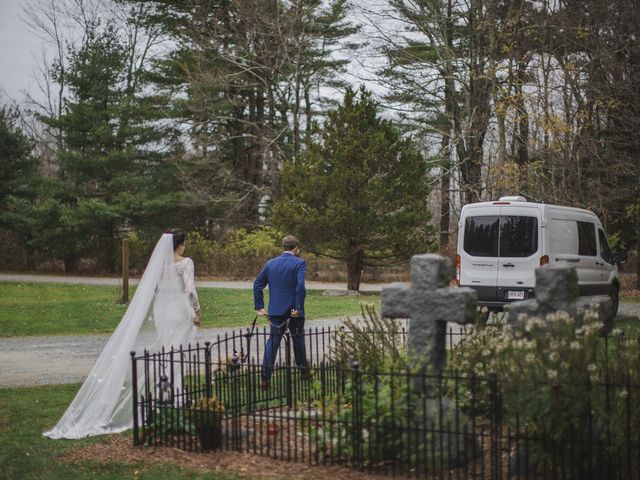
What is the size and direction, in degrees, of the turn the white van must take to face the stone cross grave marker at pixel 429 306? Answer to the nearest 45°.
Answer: approximately 135° to its right

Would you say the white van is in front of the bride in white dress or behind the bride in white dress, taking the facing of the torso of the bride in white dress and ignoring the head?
in front

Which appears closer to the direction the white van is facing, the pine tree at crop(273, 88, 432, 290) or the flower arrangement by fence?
the pine tree

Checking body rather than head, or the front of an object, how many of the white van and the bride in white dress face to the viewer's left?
0

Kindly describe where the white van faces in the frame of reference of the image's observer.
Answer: facing away from the viewer and to the right of the viewer

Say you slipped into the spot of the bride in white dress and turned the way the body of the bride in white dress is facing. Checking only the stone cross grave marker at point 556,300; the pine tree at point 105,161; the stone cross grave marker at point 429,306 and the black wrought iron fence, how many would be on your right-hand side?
3

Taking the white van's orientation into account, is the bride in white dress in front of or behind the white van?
behind

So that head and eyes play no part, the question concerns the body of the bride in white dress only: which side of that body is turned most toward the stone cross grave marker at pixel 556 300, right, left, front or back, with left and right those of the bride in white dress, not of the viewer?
right

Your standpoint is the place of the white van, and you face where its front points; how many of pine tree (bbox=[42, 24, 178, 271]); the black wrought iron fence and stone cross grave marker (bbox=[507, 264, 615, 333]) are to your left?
1

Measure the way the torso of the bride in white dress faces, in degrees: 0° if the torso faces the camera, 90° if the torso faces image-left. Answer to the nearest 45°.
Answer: approximately 225°

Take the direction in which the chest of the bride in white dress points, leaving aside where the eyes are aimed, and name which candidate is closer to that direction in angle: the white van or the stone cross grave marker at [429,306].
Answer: the white van

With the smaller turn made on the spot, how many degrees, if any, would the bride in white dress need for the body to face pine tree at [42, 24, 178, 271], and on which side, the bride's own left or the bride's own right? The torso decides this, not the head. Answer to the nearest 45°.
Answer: approximately 45° to the bride's own left

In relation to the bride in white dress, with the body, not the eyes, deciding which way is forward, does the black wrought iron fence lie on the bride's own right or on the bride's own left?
on the bride's own right

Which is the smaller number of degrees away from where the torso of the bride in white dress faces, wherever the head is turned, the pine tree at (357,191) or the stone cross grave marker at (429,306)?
the pine tree
